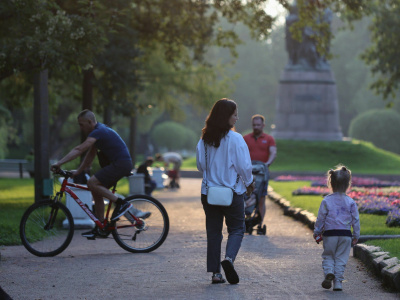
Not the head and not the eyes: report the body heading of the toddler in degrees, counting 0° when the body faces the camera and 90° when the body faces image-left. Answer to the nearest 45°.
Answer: approximately 180°

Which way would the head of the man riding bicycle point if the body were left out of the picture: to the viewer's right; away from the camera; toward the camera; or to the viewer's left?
to the viewer's left

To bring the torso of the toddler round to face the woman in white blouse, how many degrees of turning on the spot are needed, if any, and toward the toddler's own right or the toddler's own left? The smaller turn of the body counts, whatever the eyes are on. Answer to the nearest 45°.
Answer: approximately 90° to the toddler's own left

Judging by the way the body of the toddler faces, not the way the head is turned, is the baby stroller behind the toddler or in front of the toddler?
in front

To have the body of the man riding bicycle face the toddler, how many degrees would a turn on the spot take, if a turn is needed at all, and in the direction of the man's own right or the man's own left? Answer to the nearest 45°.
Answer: approximately 135° to the man's own left

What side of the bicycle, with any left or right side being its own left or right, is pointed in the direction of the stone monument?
right

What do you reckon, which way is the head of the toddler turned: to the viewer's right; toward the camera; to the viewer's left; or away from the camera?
away from the camera

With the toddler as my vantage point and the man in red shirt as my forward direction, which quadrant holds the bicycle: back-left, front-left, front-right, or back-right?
front-left

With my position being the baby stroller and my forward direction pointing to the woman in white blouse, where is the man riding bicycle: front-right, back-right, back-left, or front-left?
front-right

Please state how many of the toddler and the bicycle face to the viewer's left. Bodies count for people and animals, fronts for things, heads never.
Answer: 1

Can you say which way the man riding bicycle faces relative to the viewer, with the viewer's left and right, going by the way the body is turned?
facing to the left of the viewer

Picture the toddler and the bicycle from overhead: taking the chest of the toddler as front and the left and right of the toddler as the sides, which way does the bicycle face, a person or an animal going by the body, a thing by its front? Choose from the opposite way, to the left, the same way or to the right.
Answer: to the left

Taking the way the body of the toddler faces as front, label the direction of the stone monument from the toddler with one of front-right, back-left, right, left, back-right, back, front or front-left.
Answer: front

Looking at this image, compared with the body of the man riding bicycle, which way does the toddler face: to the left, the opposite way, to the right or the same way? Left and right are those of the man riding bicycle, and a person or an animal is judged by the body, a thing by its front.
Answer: to the right

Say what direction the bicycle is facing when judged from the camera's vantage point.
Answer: facing to the left of the viewer
